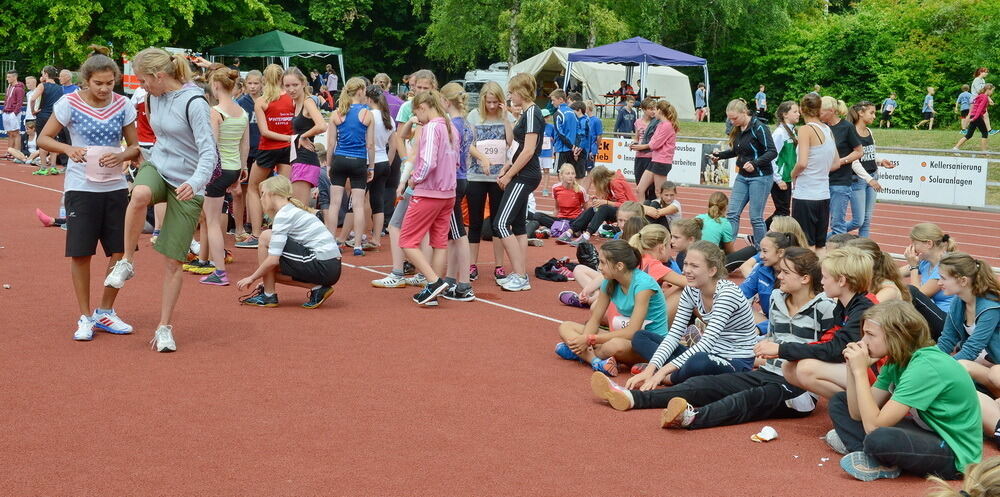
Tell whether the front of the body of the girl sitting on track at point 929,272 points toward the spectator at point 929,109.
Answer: no

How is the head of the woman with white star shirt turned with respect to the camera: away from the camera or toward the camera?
toward the camera

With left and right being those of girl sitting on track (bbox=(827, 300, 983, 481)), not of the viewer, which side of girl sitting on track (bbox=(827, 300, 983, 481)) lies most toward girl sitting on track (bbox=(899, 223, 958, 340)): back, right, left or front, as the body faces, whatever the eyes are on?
right

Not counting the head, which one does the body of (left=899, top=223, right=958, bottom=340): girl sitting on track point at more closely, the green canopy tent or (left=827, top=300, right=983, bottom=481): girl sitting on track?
the green canopy tent

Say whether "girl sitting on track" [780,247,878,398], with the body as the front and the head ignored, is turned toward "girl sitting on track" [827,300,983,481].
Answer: no

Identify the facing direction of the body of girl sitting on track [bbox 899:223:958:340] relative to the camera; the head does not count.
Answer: to the viewer's left

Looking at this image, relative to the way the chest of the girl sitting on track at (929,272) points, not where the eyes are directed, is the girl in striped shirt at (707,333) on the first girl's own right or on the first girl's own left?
on the first girl's own left

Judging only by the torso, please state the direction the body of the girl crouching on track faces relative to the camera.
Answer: to the viewer's left

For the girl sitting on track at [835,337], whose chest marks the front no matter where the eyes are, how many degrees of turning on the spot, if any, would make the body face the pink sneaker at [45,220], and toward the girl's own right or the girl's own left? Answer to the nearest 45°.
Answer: approximately 45° to the girl's own right

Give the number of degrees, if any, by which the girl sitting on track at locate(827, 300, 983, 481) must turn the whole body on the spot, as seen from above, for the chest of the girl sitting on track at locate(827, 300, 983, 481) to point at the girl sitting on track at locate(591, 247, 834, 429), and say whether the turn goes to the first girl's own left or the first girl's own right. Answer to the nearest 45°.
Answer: approximately 45° to the first girl's own right

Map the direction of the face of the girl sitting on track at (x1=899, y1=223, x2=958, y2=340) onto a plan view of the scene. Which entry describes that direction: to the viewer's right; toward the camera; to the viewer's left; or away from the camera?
to the viewer's left

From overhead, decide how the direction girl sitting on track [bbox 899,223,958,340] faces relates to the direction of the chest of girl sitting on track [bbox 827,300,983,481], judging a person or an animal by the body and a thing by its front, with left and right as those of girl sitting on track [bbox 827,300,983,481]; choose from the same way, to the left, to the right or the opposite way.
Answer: the same way

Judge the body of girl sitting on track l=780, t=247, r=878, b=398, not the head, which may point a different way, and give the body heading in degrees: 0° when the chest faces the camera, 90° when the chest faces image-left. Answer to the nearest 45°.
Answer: approximately 90°

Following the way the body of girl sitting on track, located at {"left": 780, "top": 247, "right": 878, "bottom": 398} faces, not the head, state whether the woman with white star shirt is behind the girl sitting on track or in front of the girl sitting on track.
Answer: in front
